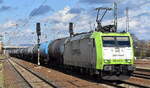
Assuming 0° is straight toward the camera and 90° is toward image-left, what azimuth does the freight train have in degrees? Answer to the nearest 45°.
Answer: approximately 315°
